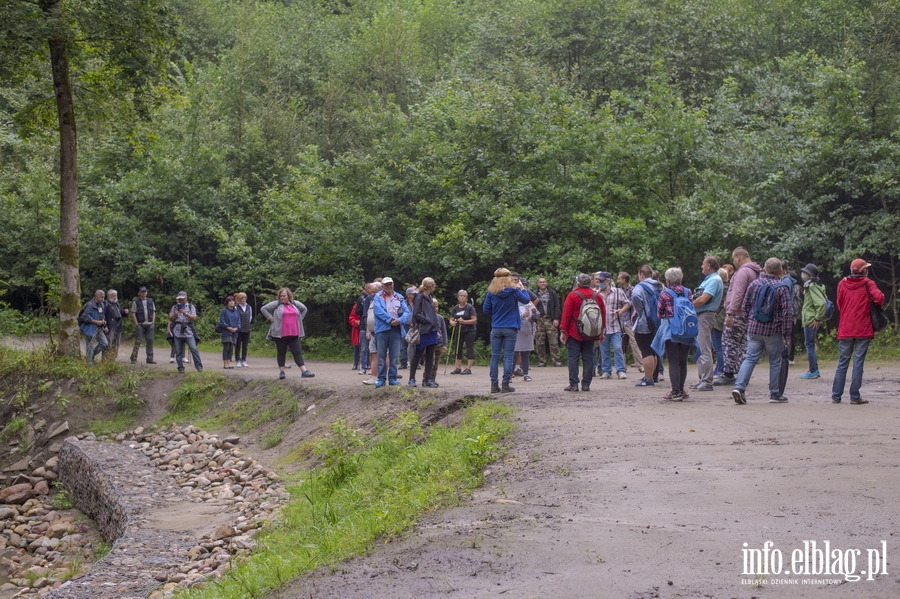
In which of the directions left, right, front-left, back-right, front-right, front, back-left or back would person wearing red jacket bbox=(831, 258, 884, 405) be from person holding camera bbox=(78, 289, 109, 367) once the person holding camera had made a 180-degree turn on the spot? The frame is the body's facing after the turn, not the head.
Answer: back

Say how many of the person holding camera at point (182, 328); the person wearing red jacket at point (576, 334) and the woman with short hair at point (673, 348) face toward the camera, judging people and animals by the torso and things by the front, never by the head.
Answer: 1

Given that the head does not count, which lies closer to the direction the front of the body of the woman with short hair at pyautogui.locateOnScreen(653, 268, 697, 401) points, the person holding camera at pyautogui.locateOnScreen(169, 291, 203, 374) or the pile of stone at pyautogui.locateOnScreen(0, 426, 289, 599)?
the person holding camera

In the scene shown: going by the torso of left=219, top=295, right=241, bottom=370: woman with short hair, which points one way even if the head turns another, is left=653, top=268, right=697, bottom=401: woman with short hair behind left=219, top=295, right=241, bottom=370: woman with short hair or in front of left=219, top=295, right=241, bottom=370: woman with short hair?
in front

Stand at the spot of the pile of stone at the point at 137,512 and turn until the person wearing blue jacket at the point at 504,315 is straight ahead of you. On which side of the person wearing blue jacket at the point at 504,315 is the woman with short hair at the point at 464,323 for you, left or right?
left

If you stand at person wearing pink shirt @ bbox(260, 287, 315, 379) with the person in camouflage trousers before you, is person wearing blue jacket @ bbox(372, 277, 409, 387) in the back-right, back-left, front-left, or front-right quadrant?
front-right

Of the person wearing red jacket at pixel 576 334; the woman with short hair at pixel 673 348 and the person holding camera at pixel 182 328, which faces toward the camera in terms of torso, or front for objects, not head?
the person holding camera

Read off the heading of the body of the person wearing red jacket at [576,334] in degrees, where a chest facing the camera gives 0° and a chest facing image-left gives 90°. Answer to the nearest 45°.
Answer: approximately 135°

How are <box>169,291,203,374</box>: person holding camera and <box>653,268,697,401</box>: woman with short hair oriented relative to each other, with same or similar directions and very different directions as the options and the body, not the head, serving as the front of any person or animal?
very different directions

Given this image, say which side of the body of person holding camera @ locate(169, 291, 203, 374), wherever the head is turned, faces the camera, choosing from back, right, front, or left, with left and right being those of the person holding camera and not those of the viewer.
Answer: front

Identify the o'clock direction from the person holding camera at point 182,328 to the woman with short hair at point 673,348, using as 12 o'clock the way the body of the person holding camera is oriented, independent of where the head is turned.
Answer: The woman with short hair is roughly at 11 o'clock from the person holding camera.

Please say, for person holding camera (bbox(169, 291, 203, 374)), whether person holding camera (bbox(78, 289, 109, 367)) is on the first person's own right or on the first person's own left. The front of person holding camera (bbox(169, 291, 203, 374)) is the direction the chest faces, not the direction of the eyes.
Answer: on the first person's own right
